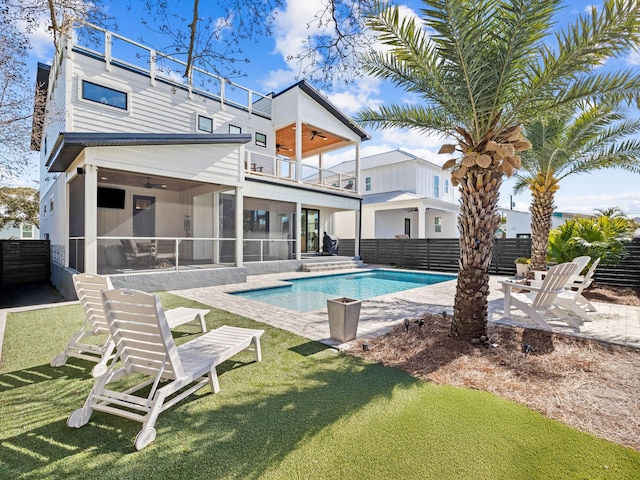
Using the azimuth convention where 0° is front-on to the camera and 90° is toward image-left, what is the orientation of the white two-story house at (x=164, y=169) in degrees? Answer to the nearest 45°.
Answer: approximately 315°

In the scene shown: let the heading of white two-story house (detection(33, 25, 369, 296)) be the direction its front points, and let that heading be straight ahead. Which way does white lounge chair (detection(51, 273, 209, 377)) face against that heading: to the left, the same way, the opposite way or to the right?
to the left

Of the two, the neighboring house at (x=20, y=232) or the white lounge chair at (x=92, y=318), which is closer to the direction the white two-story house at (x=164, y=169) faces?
the white lounge chair

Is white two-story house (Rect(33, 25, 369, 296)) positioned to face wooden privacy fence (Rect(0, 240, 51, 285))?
no

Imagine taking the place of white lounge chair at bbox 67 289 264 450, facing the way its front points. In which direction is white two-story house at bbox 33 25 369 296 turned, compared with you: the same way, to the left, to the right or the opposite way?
to the right

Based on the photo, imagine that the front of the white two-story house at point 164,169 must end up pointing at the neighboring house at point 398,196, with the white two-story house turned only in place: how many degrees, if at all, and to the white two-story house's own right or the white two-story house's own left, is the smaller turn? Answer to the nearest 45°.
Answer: approximately 90° to the white two-story house's own left

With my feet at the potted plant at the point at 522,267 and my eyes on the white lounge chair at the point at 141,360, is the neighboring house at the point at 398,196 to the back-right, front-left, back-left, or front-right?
back-right

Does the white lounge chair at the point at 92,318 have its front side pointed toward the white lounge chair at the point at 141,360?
no

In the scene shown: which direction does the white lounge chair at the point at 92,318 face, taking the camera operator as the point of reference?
facing away from the viewer and to the right of the viewer

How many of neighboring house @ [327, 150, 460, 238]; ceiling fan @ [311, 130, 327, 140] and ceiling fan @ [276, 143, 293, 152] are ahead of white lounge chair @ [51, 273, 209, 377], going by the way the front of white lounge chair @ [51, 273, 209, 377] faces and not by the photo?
3

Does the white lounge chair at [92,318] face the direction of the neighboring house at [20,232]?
no

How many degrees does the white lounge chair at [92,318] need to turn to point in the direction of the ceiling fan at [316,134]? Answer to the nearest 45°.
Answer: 0° — it already faces it

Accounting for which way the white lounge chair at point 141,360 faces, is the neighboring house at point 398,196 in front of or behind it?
in front

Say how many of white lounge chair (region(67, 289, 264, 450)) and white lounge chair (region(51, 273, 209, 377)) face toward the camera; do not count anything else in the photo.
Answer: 0

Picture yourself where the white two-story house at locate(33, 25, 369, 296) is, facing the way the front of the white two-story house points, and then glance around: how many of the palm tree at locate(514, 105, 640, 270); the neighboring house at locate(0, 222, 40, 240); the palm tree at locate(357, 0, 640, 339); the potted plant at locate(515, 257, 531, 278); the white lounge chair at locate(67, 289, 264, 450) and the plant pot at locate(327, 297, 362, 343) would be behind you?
1

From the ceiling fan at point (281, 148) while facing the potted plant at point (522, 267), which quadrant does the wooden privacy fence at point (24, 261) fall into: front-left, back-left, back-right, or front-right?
back-right

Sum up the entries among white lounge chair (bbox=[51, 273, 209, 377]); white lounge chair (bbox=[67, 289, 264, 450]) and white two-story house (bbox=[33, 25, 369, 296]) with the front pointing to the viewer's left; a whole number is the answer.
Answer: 0

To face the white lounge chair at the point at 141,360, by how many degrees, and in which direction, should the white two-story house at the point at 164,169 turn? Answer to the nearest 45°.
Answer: approximately 45° to its right

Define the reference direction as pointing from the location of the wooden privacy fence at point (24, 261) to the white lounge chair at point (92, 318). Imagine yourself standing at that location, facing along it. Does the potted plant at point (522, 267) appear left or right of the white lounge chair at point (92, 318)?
left

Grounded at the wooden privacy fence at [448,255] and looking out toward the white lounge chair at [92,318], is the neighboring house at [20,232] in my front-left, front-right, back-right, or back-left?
front-right
